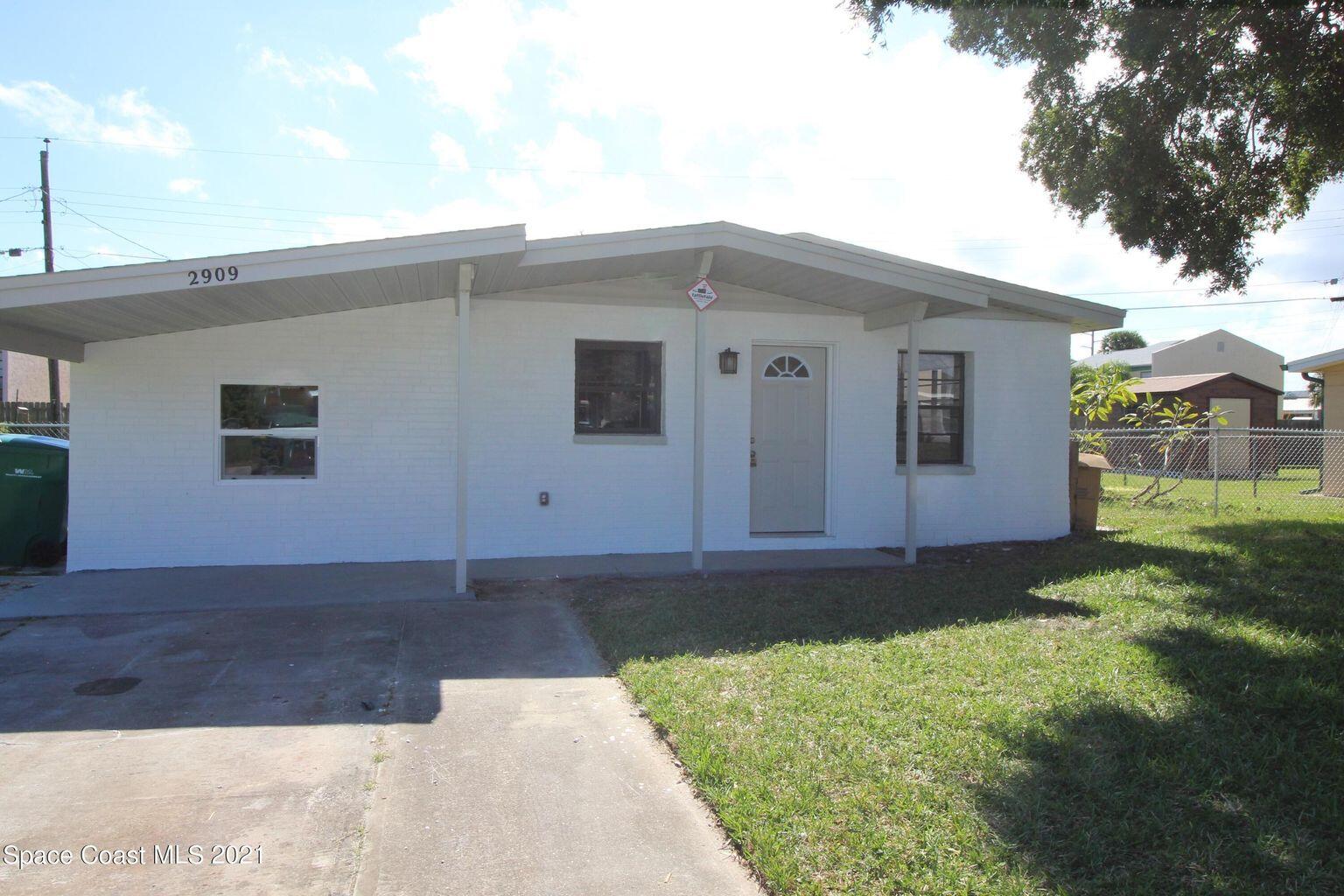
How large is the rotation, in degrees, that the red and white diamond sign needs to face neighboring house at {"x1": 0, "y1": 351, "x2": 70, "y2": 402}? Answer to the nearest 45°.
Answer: approximately 135° to its right

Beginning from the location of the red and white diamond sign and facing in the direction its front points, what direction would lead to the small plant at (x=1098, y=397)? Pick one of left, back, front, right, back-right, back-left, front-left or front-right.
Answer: back-left

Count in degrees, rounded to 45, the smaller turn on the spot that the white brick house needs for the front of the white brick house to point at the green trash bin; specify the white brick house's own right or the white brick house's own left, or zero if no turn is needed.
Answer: approximately 90° to the white brick house's own right

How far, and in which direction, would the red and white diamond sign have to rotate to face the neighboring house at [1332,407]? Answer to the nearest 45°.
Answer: approximately 135° to its left

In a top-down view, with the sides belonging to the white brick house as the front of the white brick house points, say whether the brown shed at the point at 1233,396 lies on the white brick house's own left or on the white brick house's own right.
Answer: on the white brick house's own left

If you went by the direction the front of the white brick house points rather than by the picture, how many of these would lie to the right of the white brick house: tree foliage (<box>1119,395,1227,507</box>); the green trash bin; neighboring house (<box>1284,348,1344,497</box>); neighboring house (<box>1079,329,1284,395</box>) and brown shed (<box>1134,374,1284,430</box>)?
1

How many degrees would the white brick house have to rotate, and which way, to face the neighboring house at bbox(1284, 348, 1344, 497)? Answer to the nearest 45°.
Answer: approximately 90° to its left

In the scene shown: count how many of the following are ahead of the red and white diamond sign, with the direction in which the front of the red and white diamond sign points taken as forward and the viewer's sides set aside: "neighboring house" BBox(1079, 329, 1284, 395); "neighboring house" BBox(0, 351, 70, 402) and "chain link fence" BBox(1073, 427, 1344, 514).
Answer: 0

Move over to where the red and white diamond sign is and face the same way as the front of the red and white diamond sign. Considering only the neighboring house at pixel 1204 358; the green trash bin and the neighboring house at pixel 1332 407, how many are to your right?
1

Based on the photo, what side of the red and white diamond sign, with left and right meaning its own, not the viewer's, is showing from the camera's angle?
front

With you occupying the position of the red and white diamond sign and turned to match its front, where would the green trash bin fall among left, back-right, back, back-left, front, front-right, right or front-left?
right

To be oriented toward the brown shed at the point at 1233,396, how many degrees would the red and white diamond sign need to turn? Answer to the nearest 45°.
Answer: approximately 135° to its left

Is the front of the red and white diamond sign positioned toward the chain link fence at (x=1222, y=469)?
no

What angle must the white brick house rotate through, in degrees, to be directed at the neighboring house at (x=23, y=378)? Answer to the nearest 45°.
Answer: approximately 135° to its right

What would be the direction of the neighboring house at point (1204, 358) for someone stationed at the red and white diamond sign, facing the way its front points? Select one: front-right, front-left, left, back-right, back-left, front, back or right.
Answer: back-left
